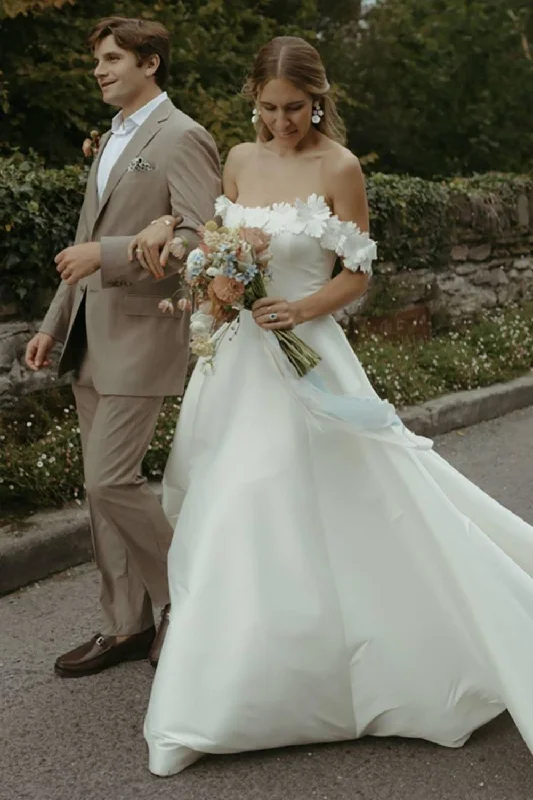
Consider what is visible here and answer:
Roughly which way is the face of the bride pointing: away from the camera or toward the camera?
toward the camera

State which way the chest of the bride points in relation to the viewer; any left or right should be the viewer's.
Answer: facing the viewer and to the left of the viewer

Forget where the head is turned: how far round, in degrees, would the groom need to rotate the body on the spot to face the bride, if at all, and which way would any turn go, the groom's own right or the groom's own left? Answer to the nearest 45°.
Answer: approximately 90° to the groom's own left

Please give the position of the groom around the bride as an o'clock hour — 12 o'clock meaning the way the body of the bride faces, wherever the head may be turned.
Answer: The groom is roughly at 3 o'clock from the bride.

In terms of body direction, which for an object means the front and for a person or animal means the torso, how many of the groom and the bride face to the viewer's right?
0

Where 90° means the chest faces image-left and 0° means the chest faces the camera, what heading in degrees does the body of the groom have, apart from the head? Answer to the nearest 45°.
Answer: approximately 45°

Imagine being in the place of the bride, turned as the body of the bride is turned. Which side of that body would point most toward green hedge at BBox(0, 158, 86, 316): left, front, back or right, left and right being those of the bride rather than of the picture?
right

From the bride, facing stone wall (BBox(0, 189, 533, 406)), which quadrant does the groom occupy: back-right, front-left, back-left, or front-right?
front-left

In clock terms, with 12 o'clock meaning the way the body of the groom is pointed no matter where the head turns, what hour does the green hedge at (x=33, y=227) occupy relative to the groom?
The green hedge is roughly at 4 o'clock from the groom.

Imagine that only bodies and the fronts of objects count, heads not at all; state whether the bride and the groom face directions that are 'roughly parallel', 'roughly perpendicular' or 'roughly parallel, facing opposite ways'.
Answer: roughly parallel
